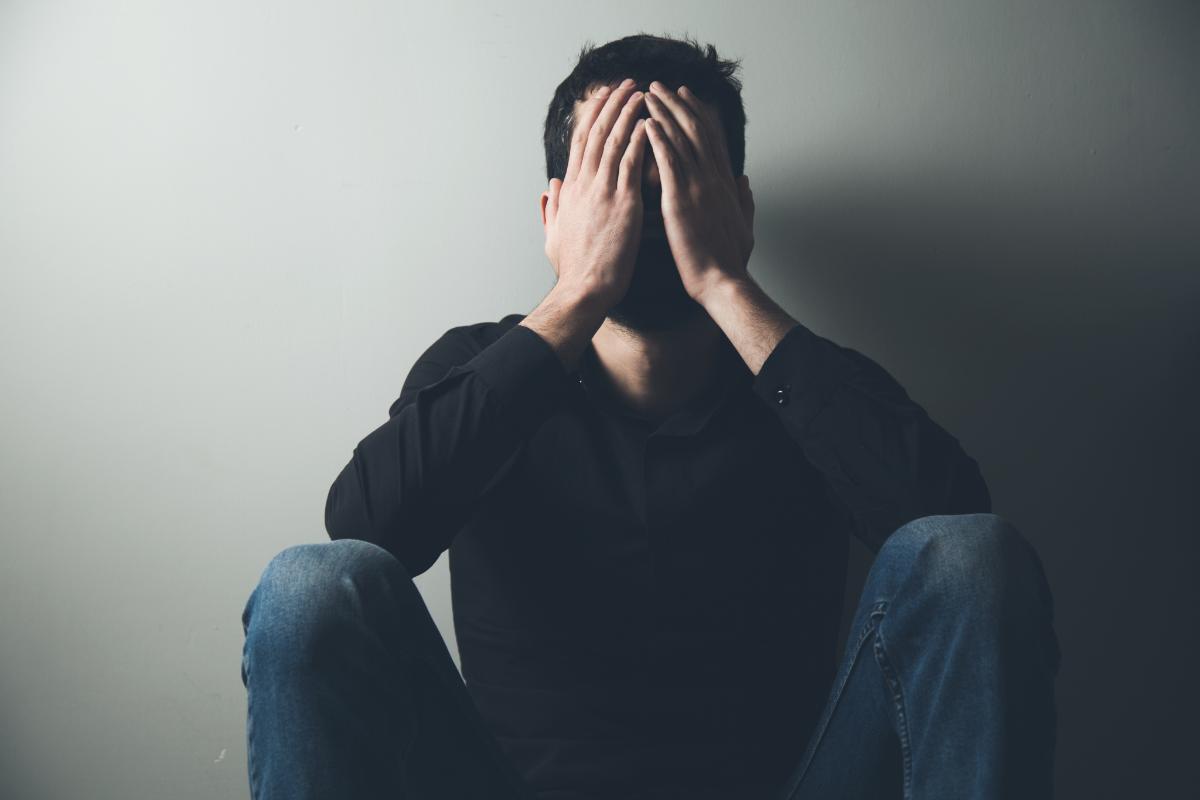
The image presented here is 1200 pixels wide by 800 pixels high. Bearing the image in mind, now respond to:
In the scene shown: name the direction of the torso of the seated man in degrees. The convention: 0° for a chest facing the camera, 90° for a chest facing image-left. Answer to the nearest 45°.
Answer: approximately 0°
